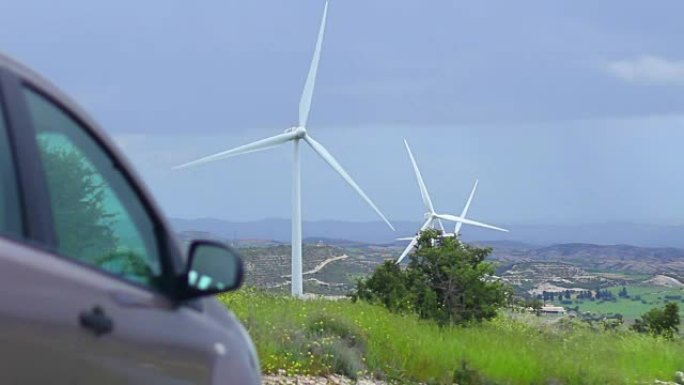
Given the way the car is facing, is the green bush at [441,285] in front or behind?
in front

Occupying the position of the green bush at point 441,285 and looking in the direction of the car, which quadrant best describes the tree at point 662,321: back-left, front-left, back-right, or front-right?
back-left

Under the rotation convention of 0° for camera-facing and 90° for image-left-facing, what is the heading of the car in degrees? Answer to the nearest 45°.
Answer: approximately 225°

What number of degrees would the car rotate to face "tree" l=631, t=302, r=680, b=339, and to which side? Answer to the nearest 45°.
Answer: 0° — it already faces it

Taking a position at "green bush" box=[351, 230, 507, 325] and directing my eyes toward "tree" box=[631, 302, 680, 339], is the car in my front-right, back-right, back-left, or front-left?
back-right
